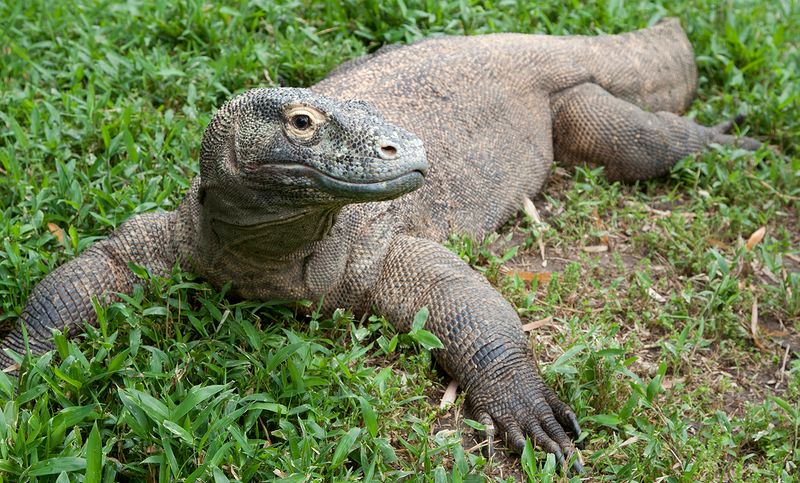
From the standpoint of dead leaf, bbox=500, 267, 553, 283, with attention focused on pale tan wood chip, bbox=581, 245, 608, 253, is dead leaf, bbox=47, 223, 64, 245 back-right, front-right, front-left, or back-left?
back-left

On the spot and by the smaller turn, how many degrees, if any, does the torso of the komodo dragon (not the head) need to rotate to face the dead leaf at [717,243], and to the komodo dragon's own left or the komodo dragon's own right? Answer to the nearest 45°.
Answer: approximately 180°

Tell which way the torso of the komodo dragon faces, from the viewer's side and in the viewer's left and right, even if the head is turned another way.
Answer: facing the viewer and to the left of the viewer

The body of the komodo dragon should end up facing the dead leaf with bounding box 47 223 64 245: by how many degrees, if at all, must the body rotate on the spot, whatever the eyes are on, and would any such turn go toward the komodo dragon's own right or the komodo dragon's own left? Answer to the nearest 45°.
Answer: approximately 45° to the komodo dragon's own right
